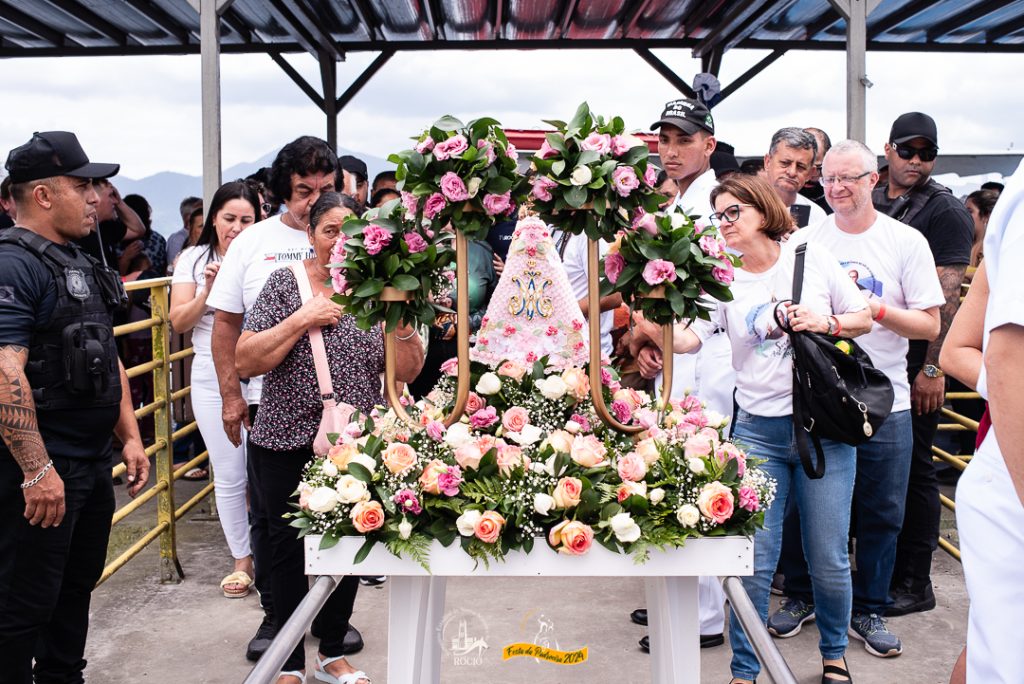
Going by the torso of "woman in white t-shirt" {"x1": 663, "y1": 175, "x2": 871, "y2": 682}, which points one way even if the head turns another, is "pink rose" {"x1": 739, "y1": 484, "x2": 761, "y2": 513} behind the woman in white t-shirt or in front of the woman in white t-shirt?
in front

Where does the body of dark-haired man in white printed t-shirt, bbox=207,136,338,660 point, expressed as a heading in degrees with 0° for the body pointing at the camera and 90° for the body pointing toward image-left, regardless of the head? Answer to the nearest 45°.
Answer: approximately 315°

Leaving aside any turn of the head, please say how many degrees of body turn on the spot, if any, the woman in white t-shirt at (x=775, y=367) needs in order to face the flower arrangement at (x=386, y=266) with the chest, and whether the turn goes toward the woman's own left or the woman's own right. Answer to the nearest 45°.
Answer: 0° — they already face it

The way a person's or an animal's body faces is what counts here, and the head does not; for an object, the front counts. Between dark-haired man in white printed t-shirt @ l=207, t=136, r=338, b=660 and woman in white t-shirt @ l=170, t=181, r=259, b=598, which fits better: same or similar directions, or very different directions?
same or similar directions

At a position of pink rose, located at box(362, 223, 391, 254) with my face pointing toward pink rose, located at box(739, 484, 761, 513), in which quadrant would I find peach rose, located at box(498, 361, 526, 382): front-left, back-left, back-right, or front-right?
front-left

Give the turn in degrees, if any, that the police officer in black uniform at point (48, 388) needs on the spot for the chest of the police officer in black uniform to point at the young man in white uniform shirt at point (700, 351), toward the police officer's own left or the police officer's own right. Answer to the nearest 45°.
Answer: approximately 45° to the police officer's own left

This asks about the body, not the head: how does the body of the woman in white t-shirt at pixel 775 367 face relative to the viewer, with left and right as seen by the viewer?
facing the viewer and to the left of the viewer

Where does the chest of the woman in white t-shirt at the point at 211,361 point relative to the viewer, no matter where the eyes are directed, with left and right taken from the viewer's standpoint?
facing the viewer and to the right of the viewer

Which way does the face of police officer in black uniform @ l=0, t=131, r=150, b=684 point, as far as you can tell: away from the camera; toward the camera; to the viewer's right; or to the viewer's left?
to the viewer's right

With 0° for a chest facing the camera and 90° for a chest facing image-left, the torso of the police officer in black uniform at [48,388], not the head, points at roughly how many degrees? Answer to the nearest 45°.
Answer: approximately 315°

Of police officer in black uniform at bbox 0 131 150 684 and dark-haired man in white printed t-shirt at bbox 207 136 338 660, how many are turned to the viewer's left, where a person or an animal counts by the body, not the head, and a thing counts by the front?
0

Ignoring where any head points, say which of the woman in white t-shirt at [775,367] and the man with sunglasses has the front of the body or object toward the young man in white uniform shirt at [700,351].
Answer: the man with sunglasses

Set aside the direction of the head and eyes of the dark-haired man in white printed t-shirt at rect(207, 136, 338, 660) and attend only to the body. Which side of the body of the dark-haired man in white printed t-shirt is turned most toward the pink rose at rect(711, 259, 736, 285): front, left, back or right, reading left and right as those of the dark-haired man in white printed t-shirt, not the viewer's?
front

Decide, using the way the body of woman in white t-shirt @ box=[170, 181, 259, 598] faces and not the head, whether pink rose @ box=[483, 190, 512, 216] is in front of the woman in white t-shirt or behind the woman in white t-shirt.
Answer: in front
